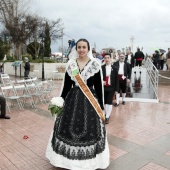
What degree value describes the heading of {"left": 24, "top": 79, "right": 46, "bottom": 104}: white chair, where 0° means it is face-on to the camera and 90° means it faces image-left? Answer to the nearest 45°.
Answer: approximately 315°

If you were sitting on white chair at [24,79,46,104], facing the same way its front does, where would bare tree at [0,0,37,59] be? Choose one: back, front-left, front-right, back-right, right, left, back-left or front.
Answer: back-left

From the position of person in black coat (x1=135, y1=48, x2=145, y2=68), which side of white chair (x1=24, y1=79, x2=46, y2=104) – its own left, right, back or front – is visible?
left

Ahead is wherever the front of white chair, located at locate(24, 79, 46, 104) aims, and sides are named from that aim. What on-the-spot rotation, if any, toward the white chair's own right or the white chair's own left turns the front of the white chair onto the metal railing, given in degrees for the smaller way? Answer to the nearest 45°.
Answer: approximately 45° to the white chair's own left

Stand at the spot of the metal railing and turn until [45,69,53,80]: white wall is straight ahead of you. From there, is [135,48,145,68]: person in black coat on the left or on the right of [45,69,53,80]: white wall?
right
